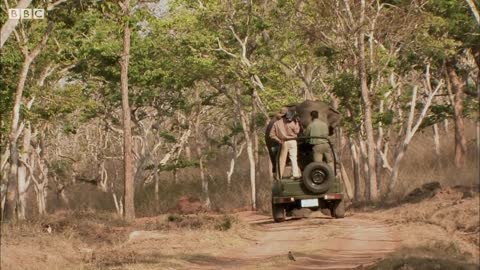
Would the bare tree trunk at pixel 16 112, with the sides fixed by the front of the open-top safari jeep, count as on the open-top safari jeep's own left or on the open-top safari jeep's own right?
on the open-top safari jeep's own left

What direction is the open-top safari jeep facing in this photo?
away from the camera

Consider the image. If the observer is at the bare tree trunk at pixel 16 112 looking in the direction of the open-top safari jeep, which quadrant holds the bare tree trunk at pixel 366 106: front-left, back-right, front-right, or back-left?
front-left

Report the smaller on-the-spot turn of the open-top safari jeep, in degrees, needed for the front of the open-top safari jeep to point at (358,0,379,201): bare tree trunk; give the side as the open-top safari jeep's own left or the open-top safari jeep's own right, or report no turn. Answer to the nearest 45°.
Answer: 0° — it already faces it

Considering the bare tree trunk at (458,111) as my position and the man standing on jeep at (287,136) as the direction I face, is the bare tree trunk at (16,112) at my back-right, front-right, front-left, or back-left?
front-right
